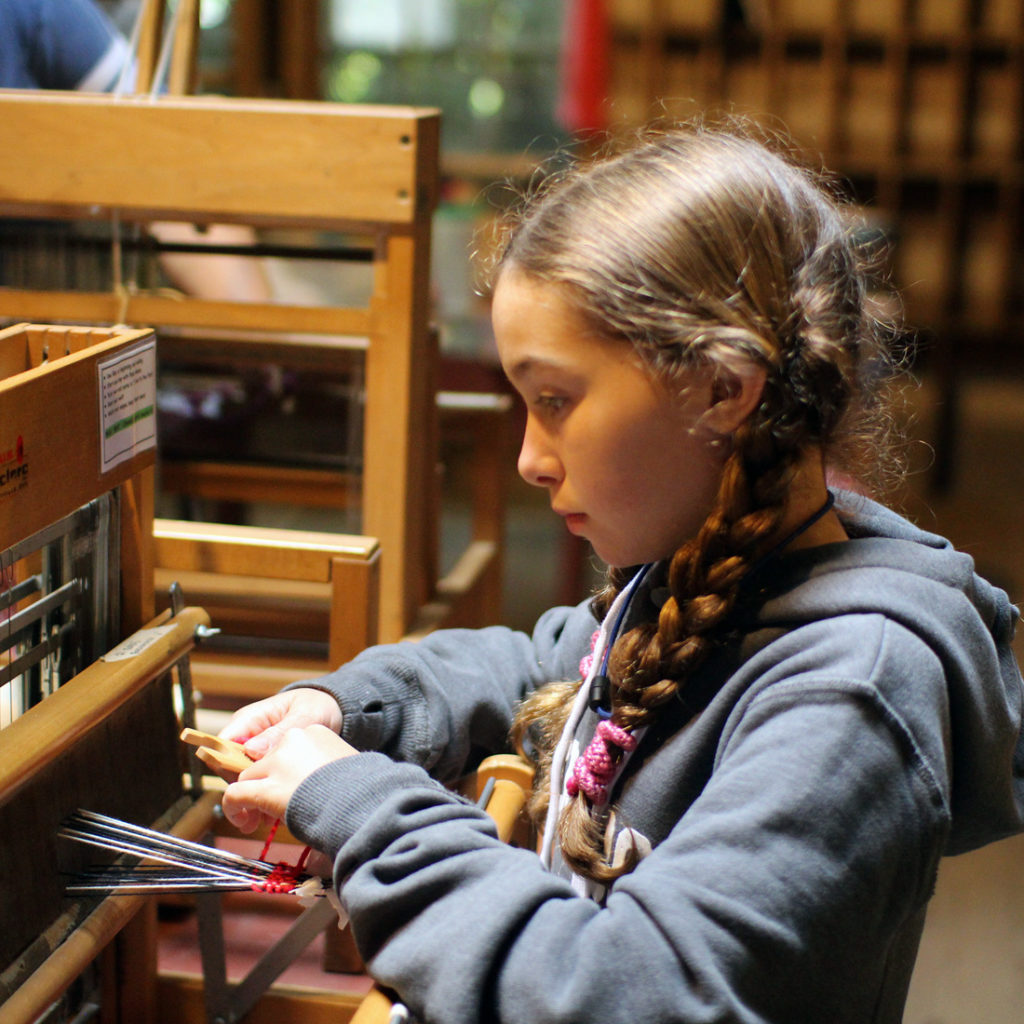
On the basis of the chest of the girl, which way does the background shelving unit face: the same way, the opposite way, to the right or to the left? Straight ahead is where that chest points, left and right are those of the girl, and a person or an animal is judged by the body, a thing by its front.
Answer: to the left

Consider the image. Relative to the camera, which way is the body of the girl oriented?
to the viewer's left

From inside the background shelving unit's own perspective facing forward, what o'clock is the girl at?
The girl is roughly at 12 o'clock from the background shelving unit.

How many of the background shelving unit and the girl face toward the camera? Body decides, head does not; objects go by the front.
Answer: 1

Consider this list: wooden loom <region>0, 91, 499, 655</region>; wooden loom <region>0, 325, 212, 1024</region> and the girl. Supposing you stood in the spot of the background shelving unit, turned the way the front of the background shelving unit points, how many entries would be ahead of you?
3

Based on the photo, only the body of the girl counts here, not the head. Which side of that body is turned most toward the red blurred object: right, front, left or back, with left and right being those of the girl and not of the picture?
right

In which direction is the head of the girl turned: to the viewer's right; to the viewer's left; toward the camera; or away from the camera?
to the viewer's left

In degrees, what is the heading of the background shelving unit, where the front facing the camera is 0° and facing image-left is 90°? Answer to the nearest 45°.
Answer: approximately 0°
